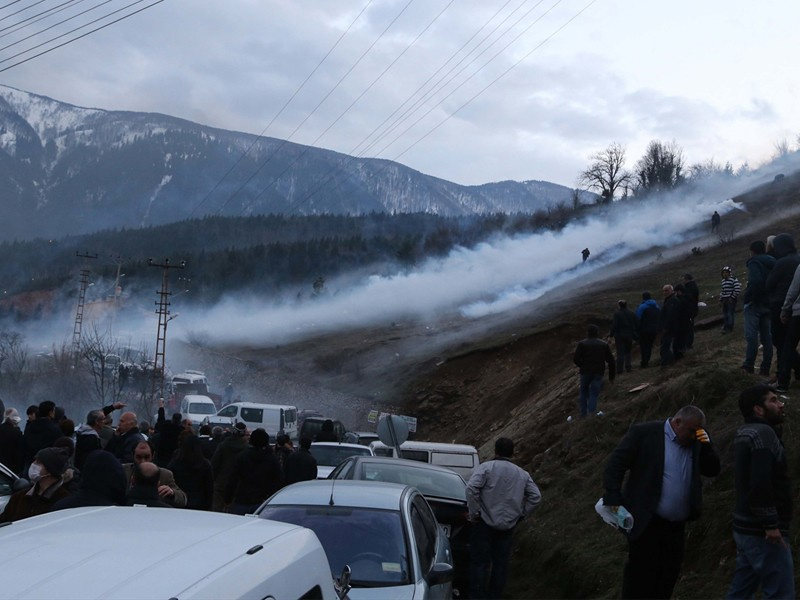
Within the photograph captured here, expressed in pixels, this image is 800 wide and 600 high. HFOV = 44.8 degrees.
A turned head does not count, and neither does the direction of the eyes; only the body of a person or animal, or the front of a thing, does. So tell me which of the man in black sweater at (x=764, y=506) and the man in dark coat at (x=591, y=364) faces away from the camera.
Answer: the man in dark coat

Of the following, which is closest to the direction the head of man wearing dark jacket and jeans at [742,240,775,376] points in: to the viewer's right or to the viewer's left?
to the viewer's left

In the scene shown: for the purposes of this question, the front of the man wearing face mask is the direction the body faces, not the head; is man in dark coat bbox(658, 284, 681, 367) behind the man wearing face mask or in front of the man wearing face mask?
behind

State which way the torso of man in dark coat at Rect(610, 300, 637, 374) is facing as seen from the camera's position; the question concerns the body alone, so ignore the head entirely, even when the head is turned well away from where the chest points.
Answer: away from the camera

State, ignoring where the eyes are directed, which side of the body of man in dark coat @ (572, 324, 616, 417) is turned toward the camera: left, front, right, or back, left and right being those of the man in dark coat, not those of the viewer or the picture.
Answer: back

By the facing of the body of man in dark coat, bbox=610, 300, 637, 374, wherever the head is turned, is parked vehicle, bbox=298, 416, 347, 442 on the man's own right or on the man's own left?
on the man's own left

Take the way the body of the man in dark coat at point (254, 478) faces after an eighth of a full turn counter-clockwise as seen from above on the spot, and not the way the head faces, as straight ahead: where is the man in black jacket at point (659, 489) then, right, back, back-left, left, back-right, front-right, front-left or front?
back

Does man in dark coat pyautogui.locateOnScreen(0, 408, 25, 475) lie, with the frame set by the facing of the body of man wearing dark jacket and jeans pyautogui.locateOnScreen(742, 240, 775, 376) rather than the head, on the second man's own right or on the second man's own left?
on the second man's own left

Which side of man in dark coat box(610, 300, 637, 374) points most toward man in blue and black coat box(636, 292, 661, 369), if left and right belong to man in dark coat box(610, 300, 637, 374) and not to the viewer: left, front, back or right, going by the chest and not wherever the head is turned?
right

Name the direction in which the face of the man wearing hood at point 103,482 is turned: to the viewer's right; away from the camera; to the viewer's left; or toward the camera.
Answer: away from the camera
